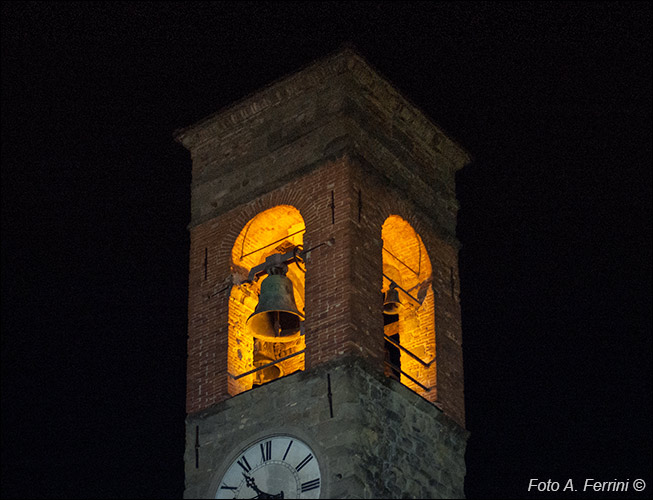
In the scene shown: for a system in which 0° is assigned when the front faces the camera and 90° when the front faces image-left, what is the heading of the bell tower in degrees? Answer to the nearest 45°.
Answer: approximately 45°
